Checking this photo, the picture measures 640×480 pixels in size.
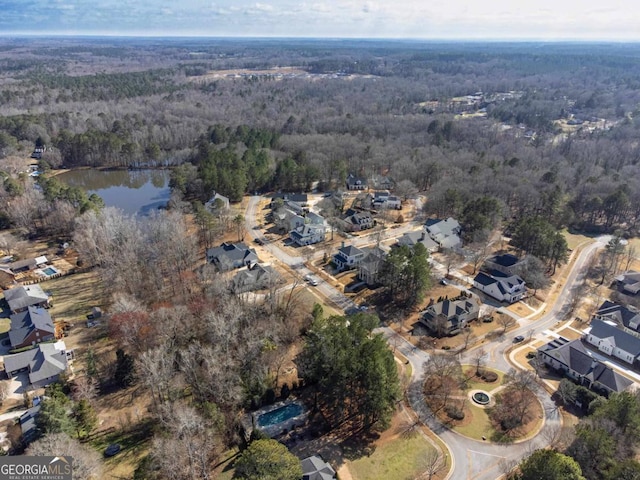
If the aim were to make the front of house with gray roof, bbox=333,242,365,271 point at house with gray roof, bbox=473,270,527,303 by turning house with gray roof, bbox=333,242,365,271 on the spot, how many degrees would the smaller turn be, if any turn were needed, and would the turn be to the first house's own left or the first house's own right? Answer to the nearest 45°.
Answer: approximately 135° to the first house's own left

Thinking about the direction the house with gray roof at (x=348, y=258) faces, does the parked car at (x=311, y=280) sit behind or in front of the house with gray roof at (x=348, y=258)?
in front

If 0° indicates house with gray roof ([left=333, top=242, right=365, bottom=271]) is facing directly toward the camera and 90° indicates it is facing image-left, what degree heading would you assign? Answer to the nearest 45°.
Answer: approximately 45°

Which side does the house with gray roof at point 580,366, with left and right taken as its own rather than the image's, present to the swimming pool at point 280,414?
front

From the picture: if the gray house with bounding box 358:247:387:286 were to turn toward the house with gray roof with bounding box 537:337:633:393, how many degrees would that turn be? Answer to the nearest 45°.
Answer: approximately 90° to its left

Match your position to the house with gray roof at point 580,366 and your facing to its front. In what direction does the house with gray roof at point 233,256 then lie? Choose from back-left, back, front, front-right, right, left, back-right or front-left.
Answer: front-right

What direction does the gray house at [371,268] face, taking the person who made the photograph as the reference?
facing the viewer and to the left of the viewer

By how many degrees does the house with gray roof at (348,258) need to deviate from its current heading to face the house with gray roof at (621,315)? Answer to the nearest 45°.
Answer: approximately 135° to its left

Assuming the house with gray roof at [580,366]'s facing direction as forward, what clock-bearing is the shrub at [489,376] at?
The shrub is roughly at 12 o'clock from the house with gray roof.

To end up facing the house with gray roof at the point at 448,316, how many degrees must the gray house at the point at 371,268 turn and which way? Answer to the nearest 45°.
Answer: approximately 90° to its left

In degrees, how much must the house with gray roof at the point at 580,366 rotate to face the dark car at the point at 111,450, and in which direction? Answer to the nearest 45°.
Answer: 0° — it already faces it

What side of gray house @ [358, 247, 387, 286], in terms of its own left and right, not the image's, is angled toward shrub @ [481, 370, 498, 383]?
left
